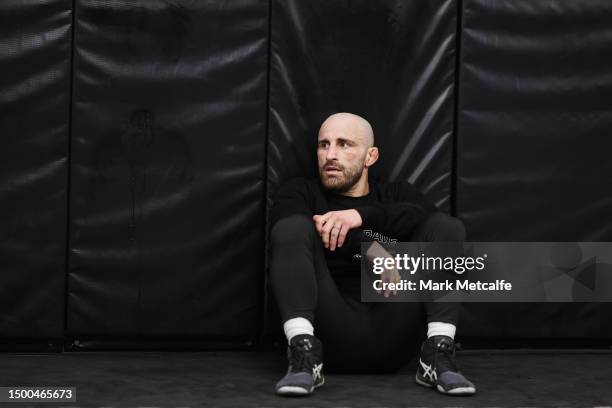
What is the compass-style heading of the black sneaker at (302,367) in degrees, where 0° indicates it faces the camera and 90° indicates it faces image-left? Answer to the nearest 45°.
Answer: approximately 45°
